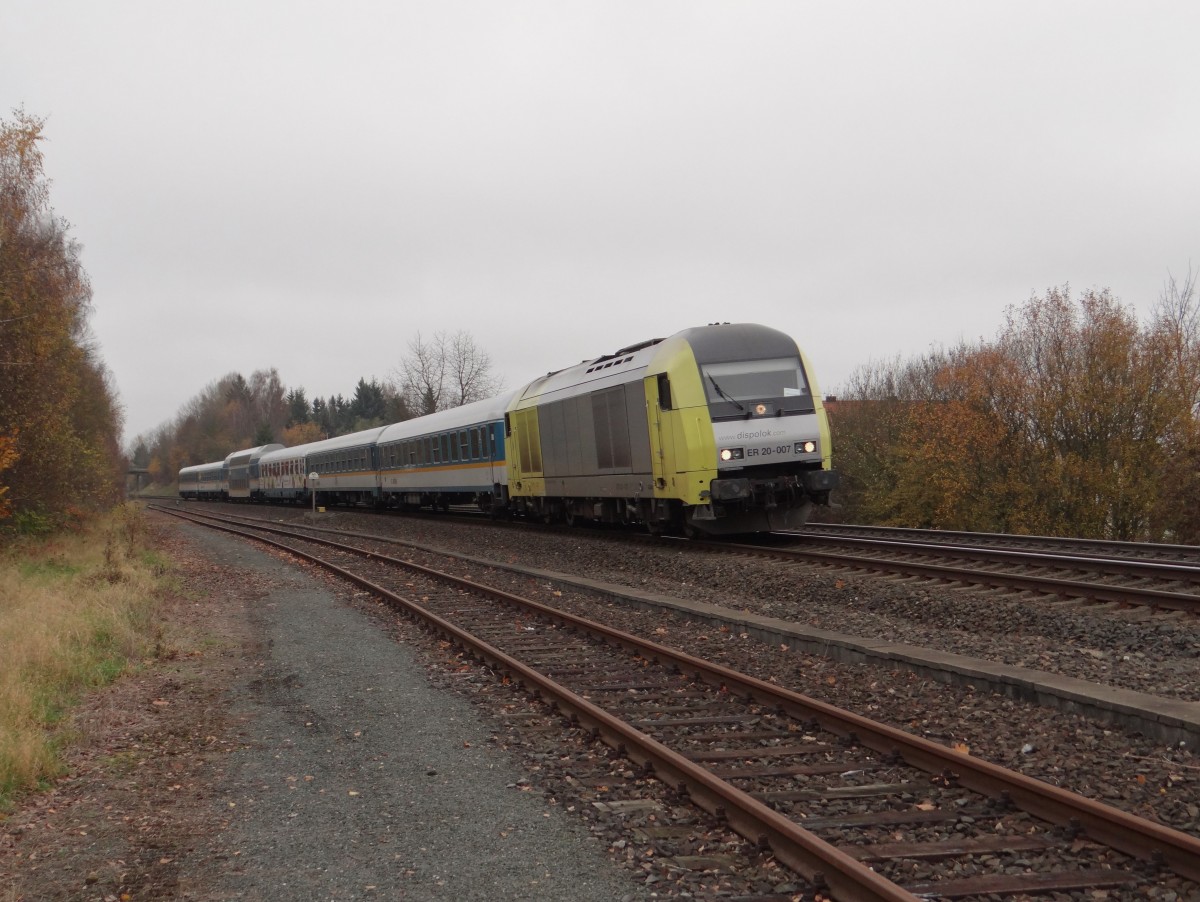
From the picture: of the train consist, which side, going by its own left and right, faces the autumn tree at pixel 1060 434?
left

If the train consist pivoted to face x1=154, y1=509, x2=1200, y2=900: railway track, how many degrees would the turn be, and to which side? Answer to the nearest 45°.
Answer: approximately 45° to its right

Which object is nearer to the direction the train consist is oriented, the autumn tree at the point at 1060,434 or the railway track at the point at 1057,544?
the railway track

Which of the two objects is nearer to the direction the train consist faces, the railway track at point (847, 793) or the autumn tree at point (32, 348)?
the railway track

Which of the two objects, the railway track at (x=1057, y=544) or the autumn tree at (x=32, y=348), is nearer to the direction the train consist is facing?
the railway track

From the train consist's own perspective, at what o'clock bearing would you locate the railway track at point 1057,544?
The railway track is roughly at 11 o'clock from the train consist.

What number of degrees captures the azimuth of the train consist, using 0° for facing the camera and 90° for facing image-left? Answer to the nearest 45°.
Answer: approximately 315°
